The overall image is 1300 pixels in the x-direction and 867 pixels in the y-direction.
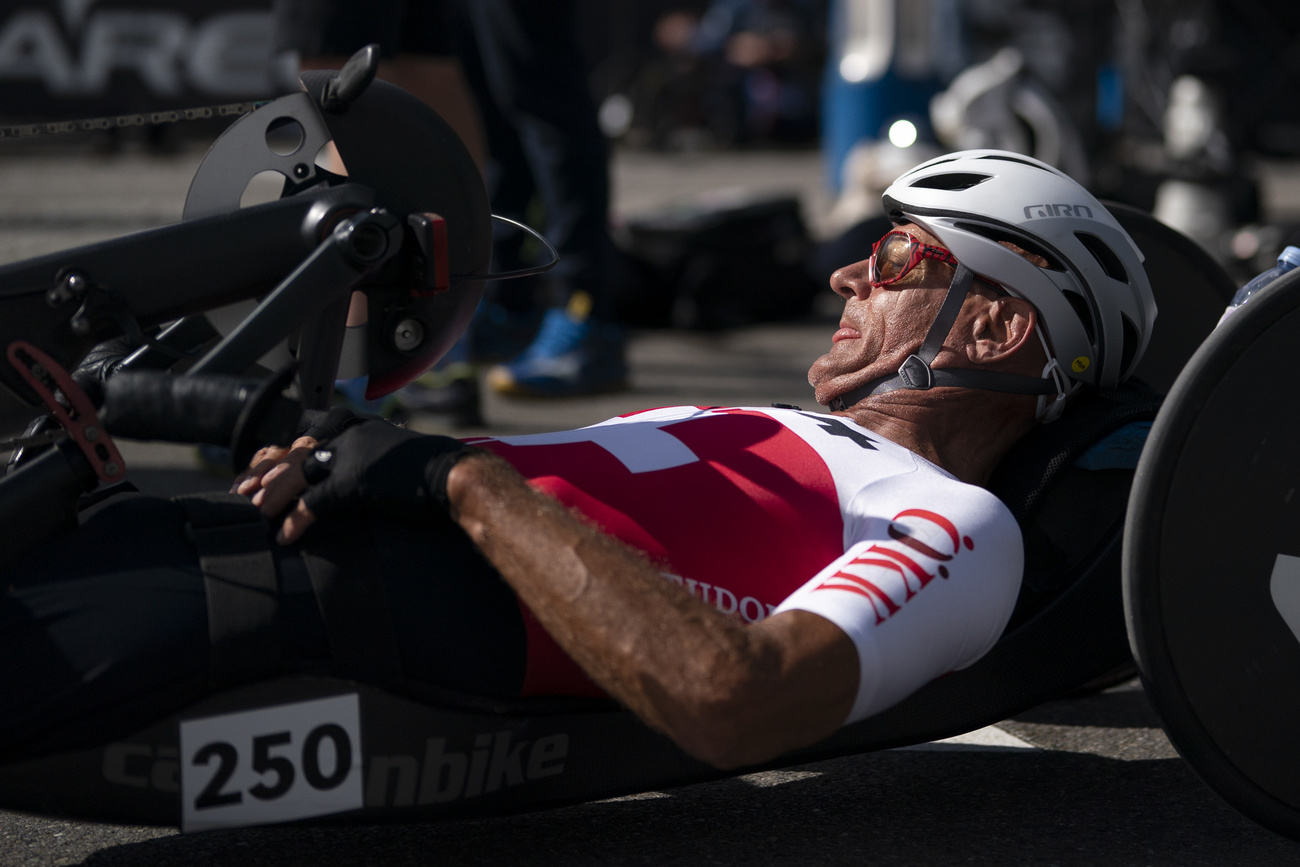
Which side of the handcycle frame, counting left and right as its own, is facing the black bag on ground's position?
right

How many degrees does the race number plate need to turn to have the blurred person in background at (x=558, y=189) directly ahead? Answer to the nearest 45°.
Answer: approximately 180°

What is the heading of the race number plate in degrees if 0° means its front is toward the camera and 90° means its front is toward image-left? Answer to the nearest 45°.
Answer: approximately 0°

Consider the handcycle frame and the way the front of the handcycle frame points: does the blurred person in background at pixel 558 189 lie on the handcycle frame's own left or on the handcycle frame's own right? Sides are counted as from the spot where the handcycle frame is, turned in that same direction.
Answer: on the handcycle frame's own right

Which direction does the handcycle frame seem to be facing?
to the viewer's left
